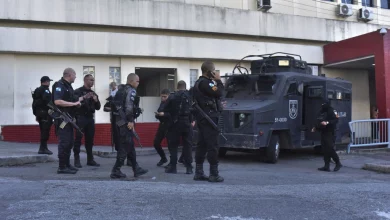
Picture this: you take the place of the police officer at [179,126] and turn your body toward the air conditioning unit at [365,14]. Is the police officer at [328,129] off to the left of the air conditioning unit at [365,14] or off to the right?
right

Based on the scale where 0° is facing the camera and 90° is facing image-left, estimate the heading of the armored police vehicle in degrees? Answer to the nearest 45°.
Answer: approximately 45°

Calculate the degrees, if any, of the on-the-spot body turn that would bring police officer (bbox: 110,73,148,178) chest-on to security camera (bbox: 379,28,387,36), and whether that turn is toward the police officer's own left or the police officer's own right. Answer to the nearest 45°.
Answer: approximately 45° to the police officer's own left

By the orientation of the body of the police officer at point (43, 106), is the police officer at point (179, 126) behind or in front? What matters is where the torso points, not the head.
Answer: in front

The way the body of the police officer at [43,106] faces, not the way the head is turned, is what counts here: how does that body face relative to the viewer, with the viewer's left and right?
facing to the right of the viewer

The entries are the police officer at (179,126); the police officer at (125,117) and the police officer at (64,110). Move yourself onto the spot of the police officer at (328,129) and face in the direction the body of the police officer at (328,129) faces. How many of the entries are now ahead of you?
3

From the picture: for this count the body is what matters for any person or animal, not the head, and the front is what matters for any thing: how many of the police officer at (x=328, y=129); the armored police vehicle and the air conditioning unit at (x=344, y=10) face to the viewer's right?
0

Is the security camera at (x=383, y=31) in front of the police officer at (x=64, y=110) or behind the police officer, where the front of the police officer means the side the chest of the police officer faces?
in front
